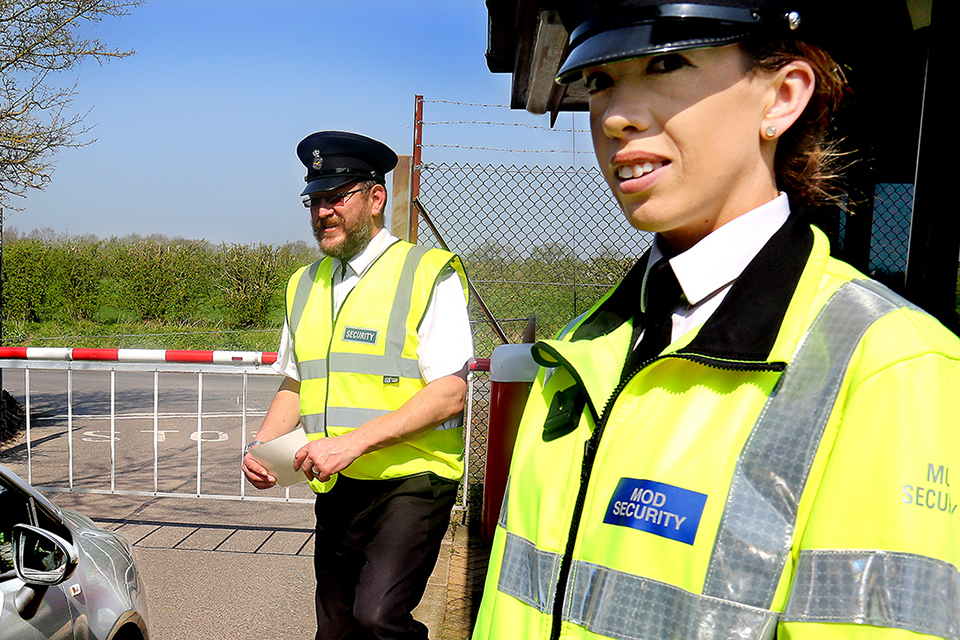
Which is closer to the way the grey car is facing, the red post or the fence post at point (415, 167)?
the fence post

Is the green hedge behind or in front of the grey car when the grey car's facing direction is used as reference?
in front

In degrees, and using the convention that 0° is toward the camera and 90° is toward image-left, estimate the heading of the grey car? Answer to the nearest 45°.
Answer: approximately 225°

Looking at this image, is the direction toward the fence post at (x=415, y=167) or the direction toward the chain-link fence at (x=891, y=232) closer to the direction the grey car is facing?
the fence post

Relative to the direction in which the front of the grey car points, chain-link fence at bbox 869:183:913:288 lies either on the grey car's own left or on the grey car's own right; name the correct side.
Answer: on the grey car's own right

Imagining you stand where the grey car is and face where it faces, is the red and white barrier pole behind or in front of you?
in front
